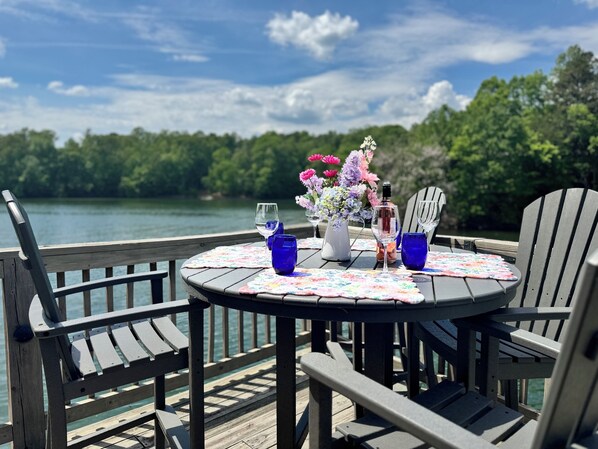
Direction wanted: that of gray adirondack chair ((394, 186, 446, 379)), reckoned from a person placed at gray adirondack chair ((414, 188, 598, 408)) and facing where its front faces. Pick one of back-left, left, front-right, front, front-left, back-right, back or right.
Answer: right

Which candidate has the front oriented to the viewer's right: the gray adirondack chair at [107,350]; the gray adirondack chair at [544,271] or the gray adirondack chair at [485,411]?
the gray adirondack chair at [107,350]

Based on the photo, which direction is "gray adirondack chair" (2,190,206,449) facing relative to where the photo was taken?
to the viewer's right

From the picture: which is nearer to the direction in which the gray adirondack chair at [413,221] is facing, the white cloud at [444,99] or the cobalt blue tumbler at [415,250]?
the cobalt blue tumbler

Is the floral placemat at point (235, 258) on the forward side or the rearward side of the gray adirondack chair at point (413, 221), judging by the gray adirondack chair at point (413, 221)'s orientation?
on the forward side

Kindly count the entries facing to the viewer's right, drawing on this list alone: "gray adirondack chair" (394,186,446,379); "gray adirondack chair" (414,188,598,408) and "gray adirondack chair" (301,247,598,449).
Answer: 0

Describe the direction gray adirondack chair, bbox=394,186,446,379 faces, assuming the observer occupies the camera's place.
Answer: facing the viewer and to the left of the viewer

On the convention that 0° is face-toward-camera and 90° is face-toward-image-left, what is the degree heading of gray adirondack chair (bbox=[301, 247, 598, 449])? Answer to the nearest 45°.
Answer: approximately 135°

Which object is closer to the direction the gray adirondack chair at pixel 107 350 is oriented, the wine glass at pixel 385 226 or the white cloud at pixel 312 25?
the wine glass

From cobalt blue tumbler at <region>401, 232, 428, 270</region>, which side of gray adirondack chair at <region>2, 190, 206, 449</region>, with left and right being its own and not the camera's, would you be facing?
front

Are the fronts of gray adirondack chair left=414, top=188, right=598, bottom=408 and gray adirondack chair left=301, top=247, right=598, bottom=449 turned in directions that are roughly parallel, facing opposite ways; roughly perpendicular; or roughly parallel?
roughly perpendicular

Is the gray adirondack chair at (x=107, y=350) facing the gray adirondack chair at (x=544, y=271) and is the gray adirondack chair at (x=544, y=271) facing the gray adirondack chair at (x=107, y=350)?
yes

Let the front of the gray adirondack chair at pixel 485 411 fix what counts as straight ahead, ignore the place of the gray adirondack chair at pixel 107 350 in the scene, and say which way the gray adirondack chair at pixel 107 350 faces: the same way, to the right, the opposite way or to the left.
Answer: to the right

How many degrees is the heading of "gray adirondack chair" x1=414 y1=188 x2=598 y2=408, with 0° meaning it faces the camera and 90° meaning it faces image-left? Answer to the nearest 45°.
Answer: approximately 45°

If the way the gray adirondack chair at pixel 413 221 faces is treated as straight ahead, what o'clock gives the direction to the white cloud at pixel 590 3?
The white cloud is roughly at 5 o'clock from the gray adirondack chair.

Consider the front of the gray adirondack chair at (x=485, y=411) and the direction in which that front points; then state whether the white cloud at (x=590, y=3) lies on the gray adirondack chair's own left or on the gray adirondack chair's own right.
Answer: on the gray adirondack chair's own right

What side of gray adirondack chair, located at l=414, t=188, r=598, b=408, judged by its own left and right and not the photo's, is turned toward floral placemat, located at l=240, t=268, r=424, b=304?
front
